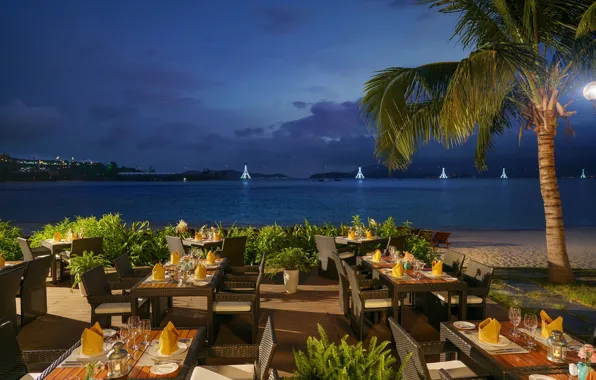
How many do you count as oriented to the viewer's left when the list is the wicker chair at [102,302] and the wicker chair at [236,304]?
1

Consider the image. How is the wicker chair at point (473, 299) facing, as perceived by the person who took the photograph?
facing the viewer and to the left of the viewer

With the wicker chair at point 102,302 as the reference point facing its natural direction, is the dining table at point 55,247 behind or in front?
behind

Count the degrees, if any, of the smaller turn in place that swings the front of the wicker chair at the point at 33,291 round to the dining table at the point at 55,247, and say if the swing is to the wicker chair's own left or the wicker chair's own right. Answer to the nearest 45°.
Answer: approximately 45° to the wicker chair's own right

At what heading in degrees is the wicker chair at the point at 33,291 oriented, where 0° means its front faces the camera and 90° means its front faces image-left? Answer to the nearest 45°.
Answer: approximately 135°

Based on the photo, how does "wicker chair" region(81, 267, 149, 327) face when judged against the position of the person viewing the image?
facing the viewer and to the right of the viewer

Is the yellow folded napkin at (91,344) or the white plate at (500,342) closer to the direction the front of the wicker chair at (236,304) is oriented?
the yellow folded napkin

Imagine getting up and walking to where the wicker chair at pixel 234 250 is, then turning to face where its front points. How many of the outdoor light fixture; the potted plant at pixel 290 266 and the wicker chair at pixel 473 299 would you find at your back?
3

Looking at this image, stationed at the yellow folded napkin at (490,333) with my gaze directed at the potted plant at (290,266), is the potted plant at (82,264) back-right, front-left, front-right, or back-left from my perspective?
front-left

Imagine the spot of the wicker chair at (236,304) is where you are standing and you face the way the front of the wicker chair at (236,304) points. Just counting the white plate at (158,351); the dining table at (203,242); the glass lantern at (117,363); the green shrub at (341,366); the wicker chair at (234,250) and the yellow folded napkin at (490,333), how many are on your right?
2

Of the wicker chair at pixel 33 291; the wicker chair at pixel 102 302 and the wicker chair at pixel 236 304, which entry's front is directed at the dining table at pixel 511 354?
the wicker chair at pixel 102 302

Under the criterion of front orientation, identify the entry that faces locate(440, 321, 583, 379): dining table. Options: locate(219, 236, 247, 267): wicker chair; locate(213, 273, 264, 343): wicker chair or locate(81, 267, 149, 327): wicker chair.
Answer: locate(81, 267, 149, 327): wicker chair

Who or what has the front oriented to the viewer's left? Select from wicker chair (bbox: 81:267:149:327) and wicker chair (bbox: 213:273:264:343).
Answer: wicker chair (bbox: 213:273:264:343)

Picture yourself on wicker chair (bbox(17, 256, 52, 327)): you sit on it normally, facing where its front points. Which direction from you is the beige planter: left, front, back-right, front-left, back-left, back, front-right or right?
back-right

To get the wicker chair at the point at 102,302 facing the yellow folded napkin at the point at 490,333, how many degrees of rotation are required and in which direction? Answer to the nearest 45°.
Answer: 0° — it already faces it

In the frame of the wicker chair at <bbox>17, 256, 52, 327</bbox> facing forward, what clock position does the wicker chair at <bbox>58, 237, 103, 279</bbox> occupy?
the wicker chair at <bbox>58, 237, 103, 279</bbox> is roughly at 2 o'clock from the wicker chair at <bbox>17, 256, 52, 327</bbox>.

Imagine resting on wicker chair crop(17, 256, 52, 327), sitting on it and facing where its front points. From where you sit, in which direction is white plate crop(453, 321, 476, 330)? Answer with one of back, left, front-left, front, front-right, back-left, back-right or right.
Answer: back

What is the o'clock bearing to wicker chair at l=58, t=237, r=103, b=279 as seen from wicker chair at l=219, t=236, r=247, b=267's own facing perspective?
wicker chair at l=58, t=237, r=103, b=279 is roughly at 11 o'clock from wicker chair at l=219, t=236, r=247, b=267.
